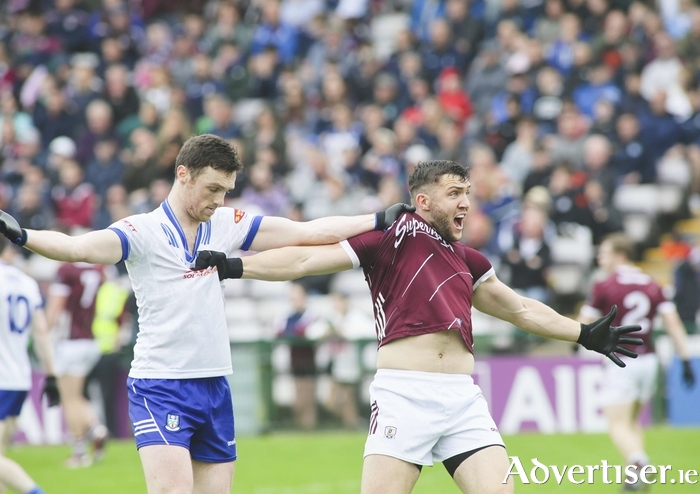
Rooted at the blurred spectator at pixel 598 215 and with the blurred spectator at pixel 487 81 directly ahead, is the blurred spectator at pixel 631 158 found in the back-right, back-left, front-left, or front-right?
front-right

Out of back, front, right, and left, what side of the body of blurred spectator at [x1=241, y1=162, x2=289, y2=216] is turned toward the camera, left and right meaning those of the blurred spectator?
front

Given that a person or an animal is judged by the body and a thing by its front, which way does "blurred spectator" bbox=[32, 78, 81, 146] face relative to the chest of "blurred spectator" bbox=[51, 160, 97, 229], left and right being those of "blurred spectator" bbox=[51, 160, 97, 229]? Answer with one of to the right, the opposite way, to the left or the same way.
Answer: the same way

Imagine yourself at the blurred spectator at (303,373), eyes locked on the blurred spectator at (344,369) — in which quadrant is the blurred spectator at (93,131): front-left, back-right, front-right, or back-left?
back-left

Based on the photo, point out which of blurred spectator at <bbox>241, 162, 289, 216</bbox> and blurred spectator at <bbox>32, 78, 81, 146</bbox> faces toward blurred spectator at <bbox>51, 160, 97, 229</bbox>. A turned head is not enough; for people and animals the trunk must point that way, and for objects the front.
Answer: blurred spectator at <bbox>32, 78, 81, 146</bbox>

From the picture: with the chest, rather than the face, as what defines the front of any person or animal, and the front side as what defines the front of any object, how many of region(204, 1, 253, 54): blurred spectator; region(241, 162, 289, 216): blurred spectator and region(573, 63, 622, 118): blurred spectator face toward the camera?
3

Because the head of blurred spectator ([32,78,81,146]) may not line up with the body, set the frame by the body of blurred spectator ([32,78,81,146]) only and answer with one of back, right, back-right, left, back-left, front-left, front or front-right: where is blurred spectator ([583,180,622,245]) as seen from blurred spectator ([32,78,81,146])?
front-left

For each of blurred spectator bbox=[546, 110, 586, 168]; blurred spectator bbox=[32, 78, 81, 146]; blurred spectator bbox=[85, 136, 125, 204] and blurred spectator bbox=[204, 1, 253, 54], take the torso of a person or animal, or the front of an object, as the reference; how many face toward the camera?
4

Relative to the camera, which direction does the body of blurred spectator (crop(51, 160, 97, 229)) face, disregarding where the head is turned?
toward the camera

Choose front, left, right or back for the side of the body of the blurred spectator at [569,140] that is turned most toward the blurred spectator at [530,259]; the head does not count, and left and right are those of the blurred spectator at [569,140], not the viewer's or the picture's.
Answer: front

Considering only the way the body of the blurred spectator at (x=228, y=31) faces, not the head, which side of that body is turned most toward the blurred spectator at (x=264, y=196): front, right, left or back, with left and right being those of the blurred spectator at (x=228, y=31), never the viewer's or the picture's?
front

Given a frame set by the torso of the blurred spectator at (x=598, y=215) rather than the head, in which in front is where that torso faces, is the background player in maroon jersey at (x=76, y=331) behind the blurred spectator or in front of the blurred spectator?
in front

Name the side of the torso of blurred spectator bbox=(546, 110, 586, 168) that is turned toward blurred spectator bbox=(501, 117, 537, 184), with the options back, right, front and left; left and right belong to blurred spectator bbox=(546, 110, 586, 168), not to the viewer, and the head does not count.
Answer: right

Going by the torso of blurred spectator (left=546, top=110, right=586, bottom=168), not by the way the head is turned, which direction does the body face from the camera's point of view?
toward the camera

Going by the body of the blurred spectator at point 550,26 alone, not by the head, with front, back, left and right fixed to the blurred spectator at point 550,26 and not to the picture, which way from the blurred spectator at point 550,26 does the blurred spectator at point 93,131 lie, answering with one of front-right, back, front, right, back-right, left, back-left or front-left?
right

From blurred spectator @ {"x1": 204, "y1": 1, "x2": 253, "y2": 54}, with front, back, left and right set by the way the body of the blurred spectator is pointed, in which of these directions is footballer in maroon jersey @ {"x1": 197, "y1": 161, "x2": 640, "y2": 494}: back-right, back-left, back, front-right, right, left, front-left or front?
front
